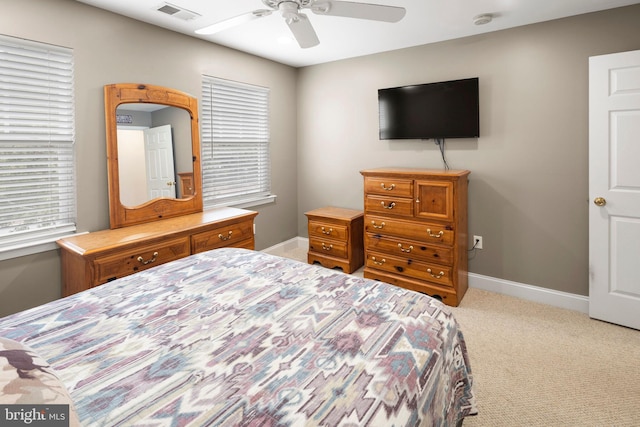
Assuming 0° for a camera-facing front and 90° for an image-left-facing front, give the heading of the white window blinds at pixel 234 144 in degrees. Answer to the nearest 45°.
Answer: approximately 315°

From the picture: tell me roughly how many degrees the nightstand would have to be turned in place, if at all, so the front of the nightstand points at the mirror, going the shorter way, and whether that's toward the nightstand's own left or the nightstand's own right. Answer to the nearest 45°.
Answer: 0° — it already faces it

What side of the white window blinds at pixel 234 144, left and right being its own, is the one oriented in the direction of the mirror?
right

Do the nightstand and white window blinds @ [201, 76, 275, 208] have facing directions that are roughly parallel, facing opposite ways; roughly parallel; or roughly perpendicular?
roughly perpendicular

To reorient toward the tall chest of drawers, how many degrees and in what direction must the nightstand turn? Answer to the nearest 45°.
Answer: approximately 90° to its left

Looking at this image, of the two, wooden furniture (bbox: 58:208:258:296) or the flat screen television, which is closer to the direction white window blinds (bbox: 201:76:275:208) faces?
the flat screen television

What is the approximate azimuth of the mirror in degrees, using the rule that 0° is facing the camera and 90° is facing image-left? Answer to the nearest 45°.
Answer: approximately 315°

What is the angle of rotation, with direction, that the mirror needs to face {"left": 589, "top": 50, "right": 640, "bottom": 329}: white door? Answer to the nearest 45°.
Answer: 0° — it already faces it

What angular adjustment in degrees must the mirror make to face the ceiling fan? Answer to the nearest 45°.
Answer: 0° — it already faces it
